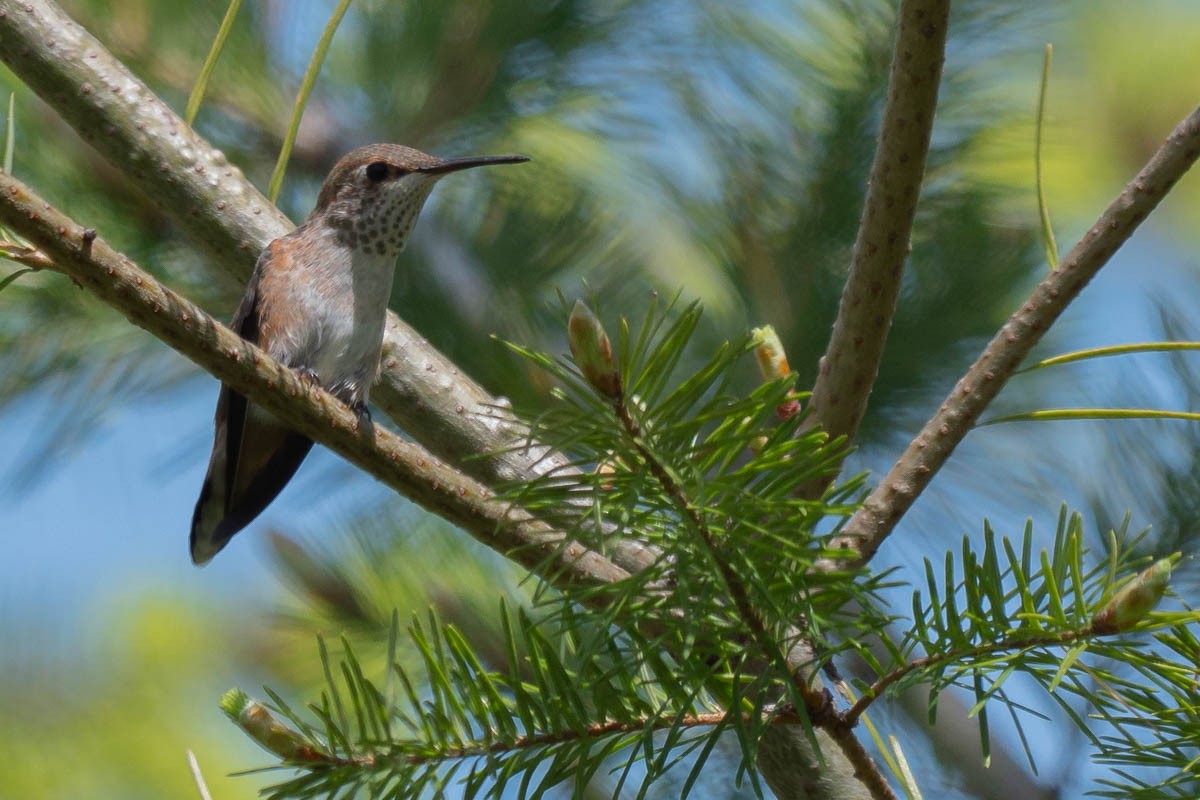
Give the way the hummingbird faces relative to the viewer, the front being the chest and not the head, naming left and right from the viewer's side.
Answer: facing the viewer and to the right of the viewer
